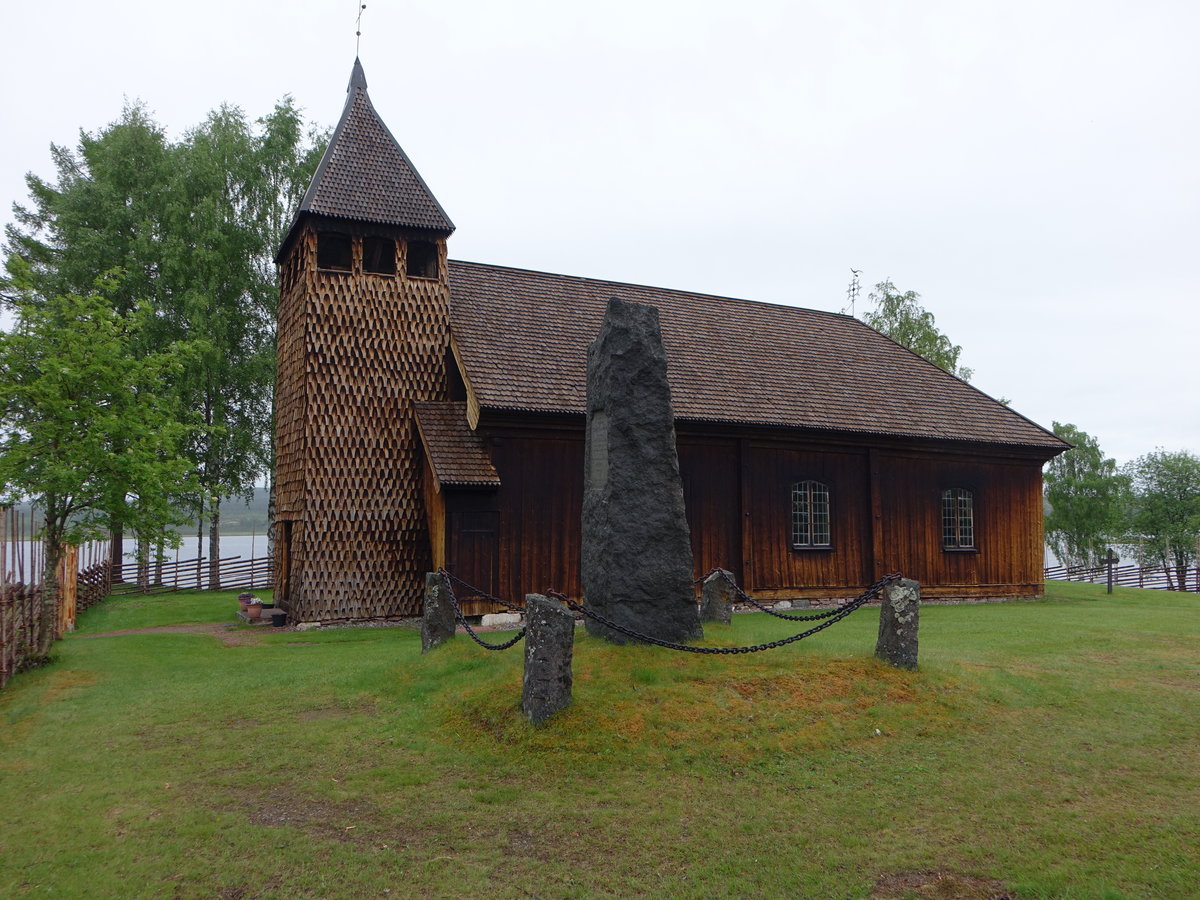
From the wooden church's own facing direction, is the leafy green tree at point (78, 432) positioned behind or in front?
in front

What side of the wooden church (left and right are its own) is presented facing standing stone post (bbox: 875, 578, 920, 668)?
left

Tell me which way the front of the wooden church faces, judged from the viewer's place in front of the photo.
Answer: facing the viewer and to the left of the viewer

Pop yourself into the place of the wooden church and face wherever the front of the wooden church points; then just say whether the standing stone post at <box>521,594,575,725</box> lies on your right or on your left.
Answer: on your left

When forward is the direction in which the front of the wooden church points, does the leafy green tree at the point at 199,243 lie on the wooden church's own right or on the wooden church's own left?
on the wooden church's own right

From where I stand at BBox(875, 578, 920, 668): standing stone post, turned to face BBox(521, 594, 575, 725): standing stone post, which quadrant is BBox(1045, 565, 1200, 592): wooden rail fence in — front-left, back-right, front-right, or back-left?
back-right

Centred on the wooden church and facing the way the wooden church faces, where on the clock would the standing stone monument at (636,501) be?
The standing stone monument is roughly at 10 o'clock from the wooden church.

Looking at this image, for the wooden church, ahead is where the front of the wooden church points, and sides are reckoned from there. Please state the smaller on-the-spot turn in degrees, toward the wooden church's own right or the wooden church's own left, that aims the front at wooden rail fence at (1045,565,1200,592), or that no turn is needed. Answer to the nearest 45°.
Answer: approximately 180°

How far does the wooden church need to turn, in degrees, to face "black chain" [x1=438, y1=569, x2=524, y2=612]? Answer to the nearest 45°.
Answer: approximately 45° to its left
